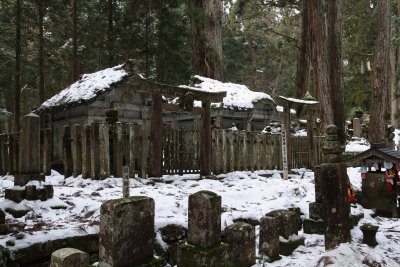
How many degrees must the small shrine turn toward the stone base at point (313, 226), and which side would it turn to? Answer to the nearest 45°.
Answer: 0° — it already faces it

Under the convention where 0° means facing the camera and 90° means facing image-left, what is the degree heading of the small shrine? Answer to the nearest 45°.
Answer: approximately 45°

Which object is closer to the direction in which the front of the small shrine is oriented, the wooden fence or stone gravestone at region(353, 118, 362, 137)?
the wooden fence

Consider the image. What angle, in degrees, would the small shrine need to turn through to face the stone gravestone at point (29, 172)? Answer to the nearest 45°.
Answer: approximately 90° to its right
